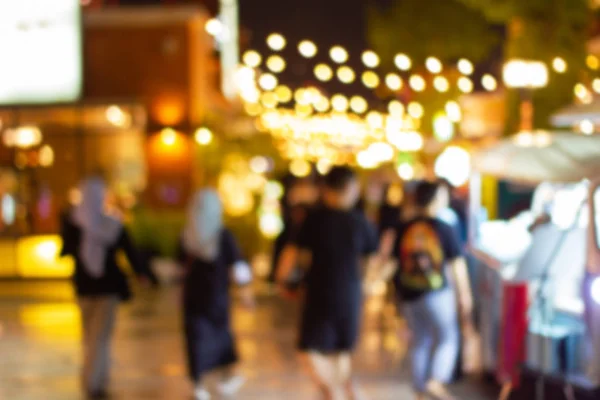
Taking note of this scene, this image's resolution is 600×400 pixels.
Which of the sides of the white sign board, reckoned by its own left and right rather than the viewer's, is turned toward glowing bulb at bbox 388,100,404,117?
left

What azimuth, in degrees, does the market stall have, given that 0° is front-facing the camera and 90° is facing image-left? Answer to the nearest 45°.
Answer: approximately 90°

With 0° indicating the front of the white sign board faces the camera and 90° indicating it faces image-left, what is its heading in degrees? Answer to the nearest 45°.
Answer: approximately 0°

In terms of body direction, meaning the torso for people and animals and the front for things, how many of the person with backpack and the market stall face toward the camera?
0

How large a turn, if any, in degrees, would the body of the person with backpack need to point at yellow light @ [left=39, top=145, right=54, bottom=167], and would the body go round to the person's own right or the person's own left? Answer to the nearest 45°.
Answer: approximately 90° to the person's own left

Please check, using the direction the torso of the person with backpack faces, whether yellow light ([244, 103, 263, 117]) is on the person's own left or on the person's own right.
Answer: on the person's own left

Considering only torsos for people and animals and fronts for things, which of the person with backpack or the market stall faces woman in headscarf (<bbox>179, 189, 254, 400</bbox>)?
the market stall

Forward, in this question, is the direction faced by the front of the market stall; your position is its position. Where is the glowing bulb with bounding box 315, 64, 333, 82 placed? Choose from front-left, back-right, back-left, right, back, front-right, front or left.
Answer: front-right

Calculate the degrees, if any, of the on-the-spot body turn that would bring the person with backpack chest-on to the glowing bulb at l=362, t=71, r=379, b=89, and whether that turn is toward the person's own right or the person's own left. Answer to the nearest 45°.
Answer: approximately 45° to the person's own left

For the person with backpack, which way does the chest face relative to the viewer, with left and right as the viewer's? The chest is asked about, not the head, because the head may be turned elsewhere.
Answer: facing away from the viewer and to the right of the viewer

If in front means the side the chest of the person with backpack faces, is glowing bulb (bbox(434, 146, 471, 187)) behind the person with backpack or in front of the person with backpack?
in front
